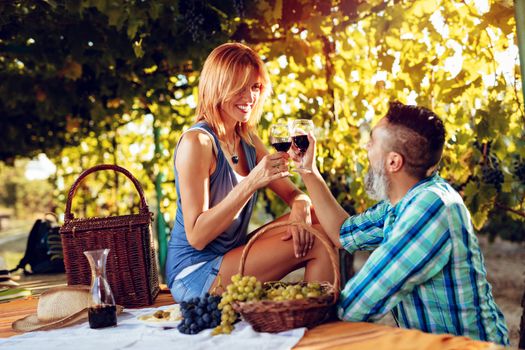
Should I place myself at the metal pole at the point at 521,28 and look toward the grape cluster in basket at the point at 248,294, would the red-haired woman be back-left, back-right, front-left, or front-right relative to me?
front-right

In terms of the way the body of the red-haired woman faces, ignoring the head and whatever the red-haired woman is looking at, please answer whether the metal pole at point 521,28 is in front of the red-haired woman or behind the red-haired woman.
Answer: in front

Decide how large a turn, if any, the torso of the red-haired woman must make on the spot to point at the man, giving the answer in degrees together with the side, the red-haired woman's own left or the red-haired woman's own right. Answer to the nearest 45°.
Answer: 0° — they already face them

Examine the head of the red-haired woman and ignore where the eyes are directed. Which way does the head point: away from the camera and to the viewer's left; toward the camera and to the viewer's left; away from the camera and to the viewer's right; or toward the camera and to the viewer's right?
toward the camera and to the viewer's right

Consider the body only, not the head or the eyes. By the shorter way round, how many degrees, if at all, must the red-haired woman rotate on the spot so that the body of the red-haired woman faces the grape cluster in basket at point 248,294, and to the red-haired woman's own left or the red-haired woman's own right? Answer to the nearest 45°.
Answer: approximately 45° to the red-haired woman's own right

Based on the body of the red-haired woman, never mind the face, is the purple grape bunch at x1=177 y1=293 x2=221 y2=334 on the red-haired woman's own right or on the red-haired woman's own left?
on the red-haired woman's own right

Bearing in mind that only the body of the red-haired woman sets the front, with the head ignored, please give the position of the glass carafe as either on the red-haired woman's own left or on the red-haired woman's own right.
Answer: on the red-haired woman's own right

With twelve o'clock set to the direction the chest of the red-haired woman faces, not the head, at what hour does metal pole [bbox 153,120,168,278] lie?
The metal pole is roughly at 7 o'clock from the red-haired woman.

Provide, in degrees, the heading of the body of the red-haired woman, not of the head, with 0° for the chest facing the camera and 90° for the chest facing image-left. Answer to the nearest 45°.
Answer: approximately 315°
